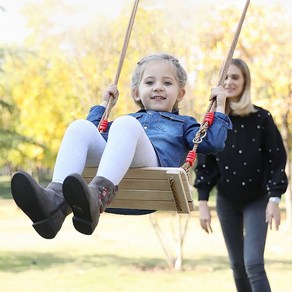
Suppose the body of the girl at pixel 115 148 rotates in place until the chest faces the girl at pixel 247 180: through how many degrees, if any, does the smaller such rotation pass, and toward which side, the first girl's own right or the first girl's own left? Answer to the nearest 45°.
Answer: approximately 180°

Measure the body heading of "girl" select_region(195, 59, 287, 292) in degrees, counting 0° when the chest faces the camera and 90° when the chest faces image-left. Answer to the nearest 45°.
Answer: approximately 45°
